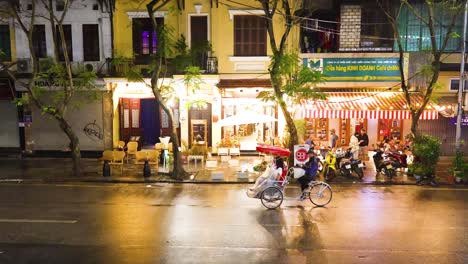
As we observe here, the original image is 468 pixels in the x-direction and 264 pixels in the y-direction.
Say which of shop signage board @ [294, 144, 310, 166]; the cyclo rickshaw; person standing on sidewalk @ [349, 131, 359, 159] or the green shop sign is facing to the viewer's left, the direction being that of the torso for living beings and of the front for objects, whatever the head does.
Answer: the cyclo rickshaw

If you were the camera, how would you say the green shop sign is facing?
facing the viewer

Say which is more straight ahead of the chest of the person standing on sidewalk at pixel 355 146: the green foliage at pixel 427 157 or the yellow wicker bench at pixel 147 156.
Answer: the green foliage

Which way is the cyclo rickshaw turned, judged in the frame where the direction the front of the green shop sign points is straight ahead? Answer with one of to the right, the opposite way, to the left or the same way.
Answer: to the right

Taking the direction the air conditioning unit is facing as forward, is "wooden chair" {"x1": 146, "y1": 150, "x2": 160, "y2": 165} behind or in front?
in front

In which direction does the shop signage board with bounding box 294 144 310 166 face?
toward the camera

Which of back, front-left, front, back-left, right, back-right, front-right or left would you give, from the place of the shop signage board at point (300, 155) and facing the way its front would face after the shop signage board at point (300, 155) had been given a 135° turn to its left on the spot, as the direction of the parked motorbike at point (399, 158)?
front

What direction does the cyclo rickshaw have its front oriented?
to the viewer's left

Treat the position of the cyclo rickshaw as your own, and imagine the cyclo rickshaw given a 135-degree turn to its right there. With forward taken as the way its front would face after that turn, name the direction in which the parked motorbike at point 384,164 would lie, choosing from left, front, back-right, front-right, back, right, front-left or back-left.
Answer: front

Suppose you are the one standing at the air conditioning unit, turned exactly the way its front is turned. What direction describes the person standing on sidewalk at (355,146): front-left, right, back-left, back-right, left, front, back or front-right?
front-left

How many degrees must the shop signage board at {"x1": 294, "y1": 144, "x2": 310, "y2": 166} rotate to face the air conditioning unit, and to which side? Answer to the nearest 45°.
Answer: approximately 90° to its right
